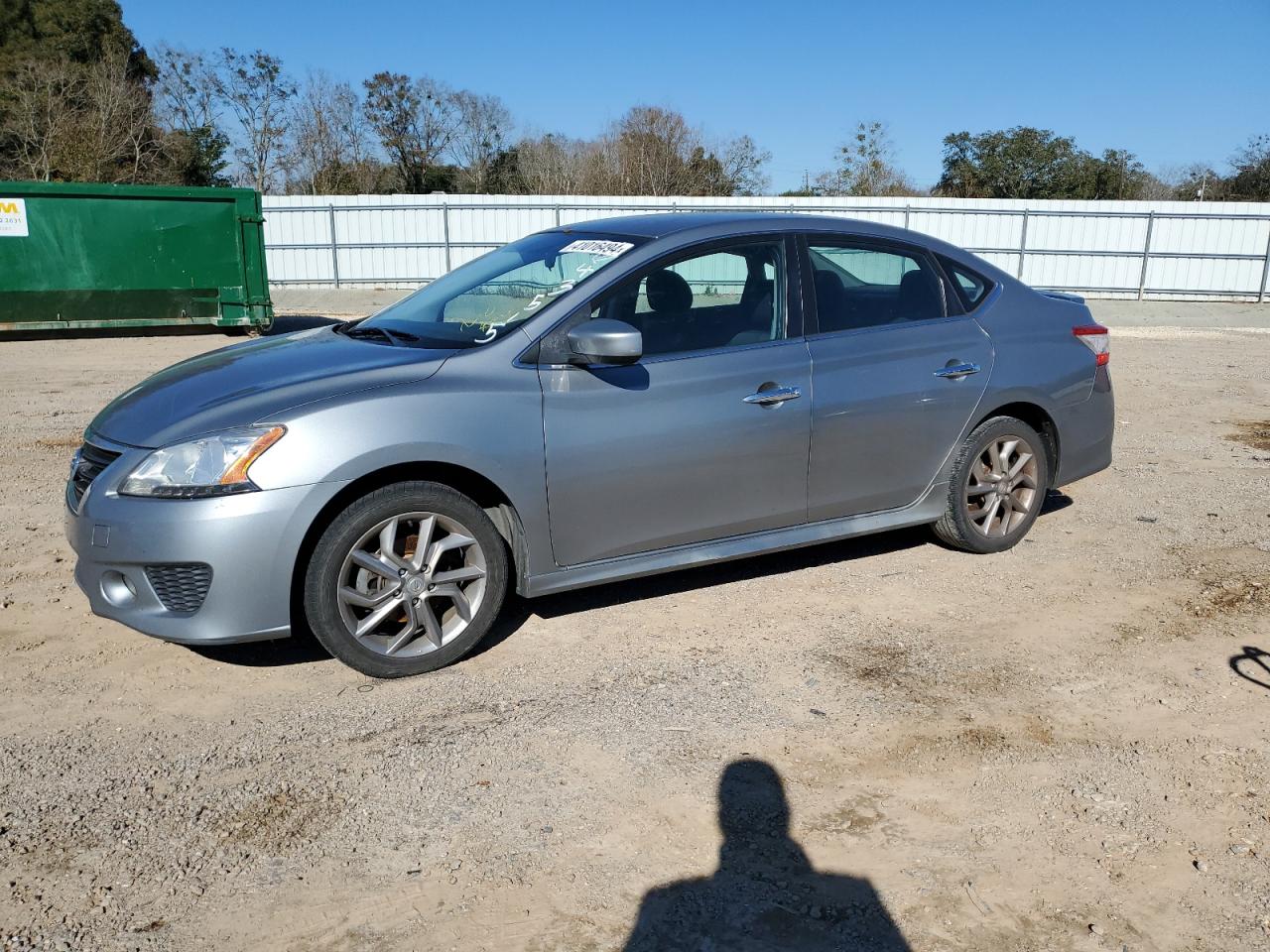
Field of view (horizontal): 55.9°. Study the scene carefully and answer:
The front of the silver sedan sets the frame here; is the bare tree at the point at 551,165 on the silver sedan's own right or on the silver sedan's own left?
on the silver sedan's own right

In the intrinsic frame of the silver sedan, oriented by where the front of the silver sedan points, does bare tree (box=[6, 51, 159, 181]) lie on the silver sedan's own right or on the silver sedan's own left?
on the silver sedan's own right

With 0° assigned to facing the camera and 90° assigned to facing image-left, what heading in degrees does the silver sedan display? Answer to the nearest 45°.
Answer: approximately 45°

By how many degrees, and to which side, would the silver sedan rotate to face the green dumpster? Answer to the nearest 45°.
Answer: approximately 90° to its right

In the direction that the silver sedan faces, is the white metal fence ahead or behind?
behind

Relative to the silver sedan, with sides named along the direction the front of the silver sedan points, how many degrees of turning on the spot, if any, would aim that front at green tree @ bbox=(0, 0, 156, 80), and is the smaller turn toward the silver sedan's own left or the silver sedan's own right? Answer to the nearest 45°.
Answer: approximately 90° to the silver sedan's own right
